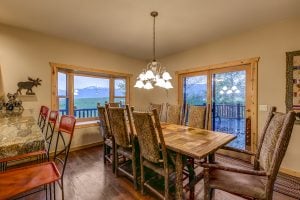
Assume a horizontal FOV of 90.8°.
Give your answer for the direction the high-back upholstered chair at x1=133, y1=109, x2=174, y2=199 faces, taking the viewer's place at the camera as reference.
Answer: facing away from the viewer and to the right of the viewer

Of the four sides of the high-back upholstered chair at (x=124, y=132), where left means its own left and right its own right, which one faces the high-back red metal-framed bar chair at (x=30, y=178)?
back

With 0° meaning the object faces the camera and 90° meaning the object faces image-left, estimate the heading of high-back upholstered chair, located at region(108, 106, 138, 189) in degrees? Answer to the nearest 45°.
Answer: approximately 225°

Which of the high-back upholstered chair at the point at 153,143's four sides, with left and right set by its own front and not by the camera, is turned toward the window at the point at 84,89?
left
